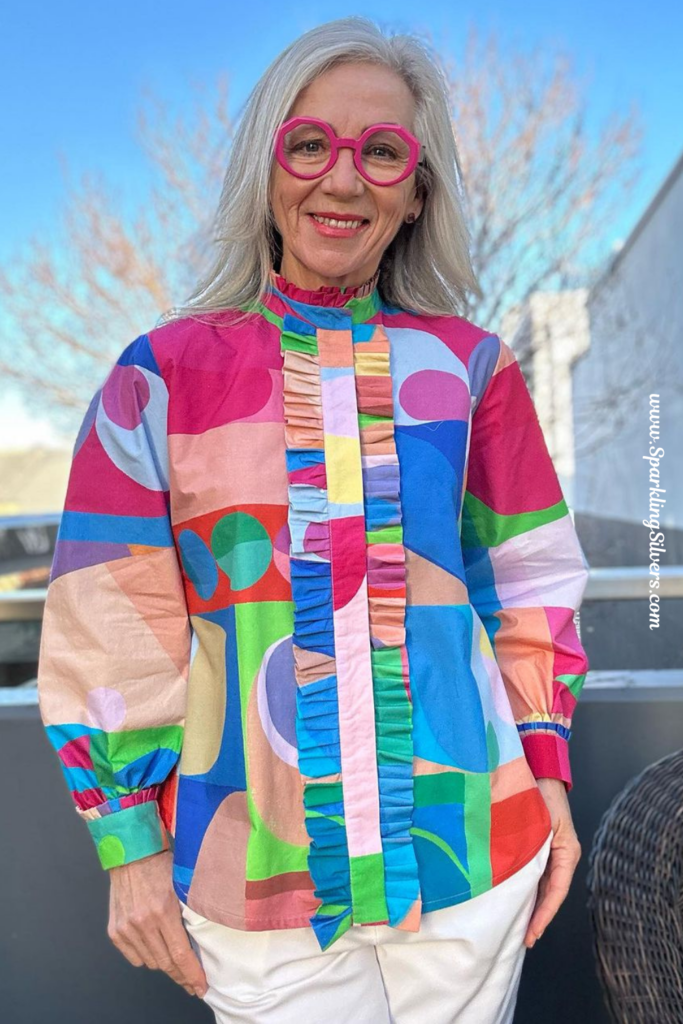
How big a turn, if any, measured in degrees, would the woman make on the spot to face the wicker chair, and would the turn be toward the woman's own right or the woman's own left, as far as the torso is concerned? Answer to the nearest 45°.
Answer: approximately 135° to the woman's own left

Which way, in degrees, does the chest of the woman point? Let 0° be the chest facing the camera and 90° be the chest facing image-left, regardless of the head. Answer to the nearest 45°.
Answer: approximately 0°
